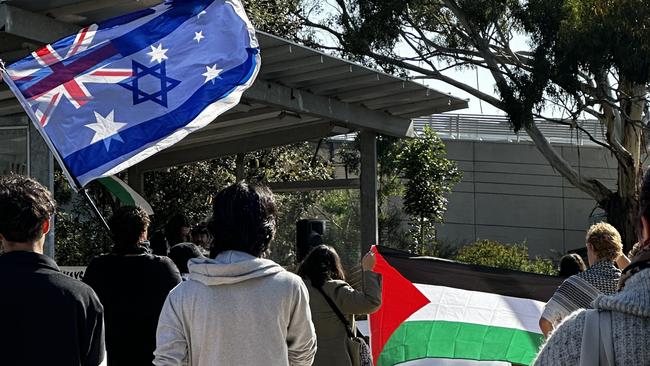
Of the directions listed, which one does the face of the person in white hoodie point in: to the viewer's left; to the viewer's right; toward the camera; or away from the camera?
away from the camera

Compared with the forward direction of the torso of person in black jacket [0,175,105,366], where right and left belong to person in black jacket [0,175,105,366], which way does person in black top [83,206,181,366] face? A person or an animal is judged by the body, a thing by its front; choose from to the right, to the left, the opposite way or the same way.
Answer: the same way

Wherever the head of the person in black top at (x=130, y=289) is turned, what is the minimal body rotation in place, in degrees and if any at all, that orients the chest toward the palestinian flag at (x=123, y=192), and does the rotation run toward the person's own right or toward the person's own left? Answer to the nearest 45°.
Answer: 0° — they already face it

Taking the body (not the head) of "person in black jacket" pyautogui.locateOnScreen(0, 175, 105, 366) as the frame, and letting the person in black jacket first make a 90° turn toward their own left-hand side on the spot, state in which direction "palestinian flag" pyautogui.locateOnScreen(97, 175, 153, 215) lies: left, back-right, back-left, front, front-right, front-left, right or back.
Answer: right

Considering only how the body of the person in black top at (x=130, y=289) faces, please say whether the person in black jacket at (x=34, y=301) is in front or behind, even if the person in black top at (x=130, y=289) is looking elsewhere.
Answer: behind

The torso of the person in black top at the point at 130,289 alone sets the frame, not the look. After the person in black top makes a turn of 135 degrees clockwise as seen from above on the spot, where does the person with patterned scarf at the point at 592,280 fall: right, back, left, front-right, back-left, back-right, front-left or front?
front-left

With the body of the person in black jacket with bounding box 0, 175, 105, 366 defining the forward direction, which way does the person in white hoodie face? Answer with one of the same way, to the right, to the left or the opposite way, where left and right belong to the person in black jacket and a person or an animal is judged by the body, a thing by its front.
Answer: the same way

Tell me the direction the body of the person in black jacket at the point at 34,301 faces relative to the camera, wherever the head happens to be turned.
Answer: away from the camera

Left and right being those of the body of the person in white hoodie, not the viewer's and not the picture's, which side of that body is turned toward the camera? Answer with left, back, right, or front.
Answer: back

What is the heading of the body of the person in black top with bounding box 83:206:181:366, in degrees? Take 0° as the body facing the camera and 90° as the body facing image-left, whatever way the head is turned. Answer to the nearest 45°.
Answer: approximately 180°

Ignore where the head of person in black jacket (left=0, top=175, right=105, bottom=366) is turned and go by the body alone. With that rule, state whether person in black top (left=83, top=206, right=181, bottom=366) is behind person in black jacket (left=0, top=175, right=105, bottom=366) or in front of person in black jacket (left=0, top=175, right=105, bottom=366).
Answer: in front
